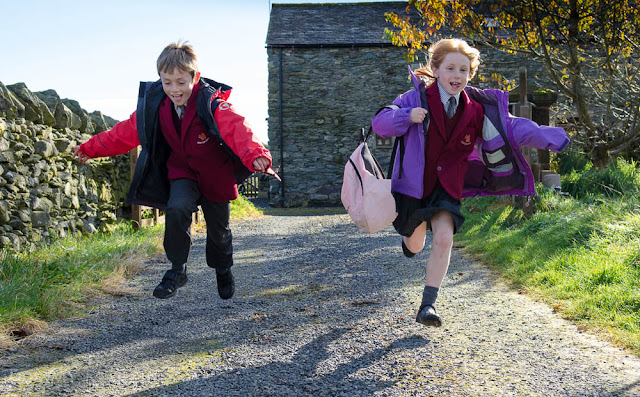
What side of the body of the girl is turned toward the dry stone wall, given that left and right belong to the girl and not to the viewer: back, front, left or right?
right

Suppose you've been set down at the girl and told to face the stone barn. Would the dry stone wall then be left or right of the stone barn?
left

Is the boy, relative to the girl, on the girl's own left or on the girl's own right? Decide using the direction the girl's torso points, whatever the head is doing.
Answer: on the girl's own right

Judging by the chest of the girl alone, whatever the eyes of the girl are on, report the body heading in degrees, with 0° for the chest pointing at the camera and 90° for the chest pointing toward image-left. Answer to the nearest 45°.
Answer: approximately 0°

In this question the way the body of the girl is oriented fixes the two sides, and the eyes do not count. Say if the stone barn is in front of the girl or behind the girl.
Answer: behind
